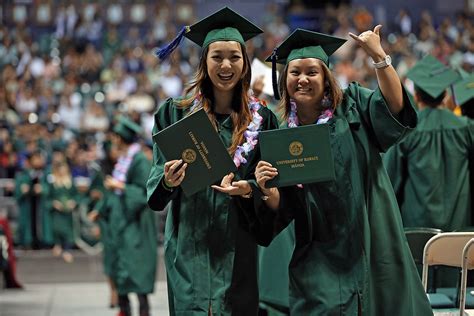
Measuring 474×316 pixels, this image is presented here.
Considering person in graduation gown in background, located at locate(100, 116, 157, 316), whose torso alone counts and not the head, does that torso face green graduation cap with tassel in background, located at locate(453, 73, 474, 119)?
no

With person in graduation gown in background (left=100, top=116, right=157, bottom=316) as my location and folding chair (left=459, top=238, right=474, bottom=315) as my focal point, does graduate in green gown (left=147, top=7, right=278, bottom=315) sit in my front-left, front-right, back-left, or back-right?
front-right

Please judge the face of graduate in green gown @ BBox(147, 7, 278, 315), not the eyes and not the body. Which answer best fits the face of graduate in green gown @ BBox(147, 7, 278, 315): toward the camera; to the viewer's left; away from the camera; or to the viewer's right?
toward the camera

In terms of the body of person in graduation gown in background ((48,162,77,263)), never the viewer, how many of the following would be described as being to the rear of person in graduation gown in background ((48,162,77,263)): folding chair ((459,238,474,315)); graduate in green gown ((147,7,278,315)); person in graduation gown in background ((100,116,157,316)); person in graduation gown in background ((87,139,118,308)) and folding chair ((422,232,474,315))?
0

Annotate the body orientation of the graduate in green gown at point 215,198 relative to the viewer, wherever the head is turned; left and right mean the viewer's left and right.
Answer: facing the viewer

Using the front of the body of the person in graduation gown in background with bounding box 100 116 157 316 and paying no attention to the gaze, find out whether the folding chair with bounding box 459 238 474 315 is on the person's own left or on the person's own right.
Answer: on the person's own left

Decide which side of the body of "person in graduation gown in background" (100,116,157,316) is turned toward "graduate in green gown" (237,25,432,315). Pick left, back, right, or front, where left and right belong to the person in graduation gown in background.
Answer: left

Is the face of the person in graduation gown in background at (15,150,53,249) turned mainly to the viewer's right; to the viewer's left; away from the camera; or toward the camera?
toward the camera

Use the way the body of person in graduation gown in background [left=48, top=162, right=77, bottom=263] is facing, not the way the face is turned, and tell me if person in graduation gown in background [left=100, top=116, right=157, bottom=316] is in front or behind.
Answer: in front

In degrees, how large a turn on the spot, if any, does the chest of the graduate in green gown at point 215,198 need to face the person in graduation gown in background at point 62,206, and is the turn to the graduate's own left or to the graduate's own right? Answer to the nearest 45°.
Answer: approximately 180°

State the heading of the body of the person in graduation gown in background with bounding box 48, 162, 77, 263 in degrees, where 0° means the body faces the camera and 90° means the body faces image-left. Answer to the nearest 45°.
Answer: approximately 0°

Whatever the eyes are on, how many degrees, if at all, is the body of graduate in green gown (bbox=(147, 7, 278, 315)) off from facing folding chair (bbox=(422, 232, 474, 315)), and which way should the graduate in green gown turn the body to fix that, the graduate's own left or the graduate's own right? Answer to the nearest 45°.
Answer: approximately 135° to the graduate's own left
